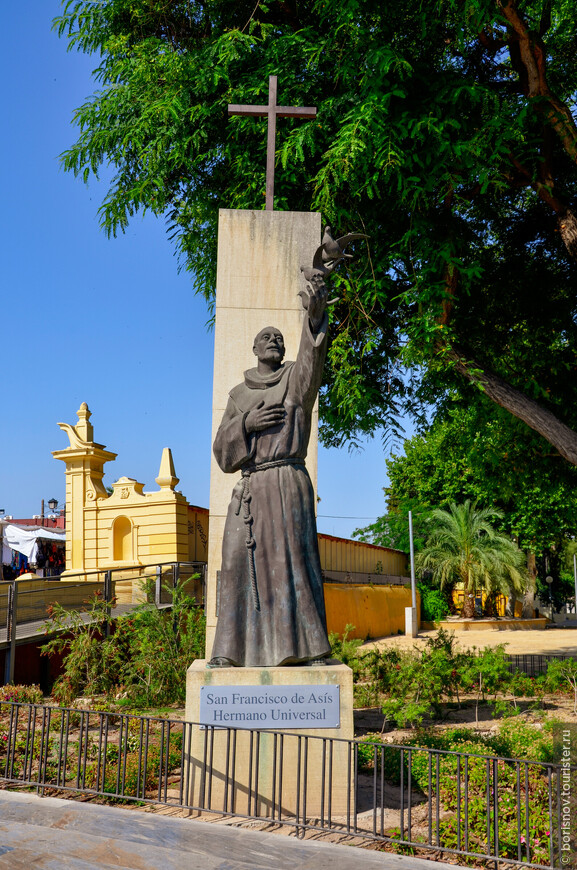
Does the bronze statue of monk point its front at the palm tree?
no

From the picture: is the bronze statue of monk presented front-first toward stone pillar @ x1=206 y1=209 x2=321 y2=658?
no

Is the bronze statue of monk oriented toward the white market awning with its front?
no

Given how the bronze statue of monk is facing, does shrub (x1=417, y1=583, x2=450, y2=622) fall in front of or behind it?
behind

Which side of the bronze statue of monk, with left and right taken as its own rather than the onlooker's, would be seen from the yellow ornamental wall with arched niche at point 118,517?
back

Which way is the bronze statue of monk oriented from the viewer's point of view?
toward the camera

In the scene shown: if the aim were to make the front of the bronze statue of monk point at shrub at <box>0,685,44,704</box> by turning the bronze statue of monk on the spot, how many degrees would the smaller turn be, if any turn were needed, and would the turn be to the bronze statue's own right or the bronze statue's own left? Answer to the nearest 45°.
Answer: approximately 135° to the bronze statue's own right
